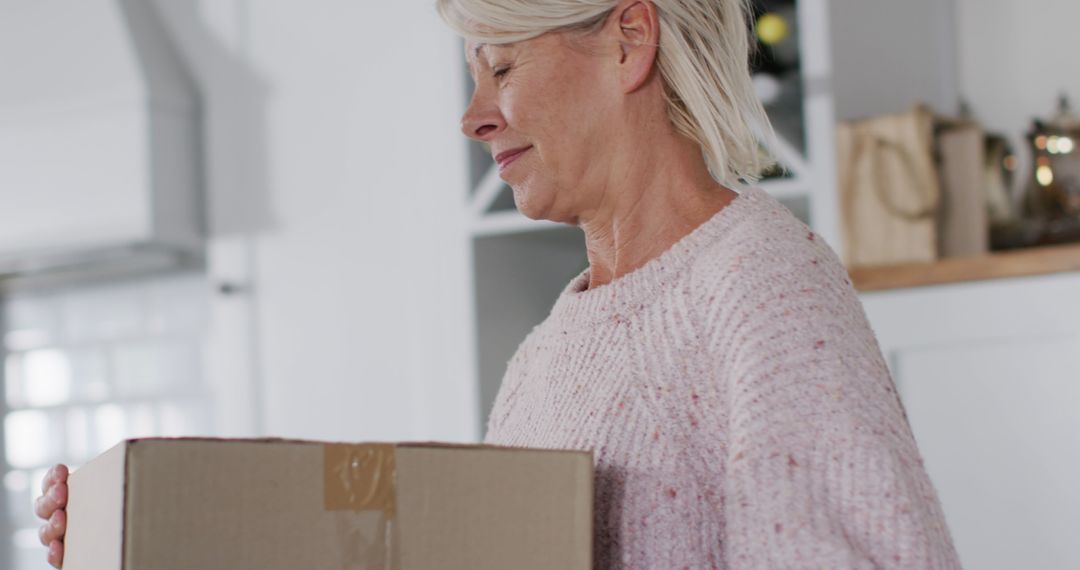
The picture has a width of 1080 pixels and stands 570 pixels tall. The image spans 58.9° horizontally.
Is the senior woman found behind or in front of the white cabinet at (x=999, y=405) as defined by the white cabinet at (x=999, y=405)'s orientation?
in front

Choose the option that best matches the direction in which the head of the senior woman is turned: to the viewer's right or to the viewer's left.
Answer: to the viewer's left

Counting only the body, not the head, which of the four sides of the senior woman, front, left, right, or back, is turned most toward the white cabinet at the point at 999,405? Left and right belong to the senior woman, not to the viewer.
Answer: back

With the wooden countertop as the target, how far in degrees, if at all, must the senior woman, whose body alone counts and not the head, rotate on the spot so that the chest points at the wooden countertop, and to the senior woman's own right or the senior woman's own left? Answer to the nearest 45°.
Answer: approximately 180°

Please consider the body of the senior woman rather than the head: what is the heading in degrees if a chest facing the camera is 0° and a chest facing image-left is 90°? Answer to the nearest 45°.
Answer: approximately 45°

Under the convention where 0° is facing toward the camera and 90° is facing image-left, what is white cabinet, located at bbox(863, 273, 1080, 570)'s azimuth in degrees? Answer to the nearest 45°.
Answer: approximately 0°

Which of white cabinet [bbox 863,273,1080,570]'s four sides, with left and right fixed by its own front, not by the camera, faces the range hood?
right

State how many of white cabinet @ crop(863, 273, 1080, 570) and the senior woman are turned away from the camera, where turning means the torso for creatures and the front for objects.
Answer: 0

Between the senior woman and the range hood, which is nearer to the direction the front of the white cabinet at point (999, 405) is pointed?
the senior woman
